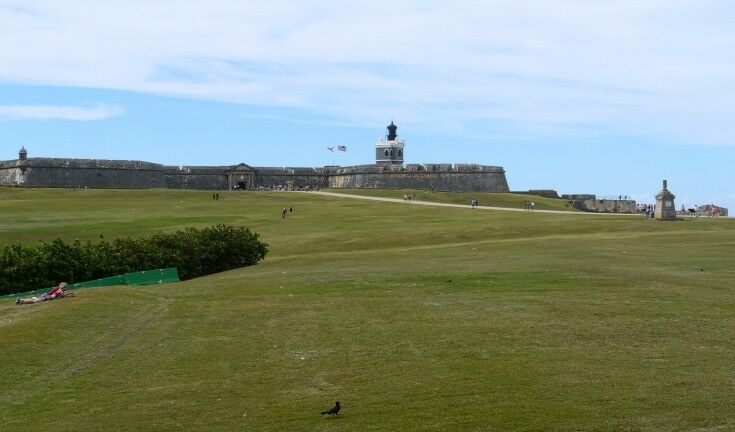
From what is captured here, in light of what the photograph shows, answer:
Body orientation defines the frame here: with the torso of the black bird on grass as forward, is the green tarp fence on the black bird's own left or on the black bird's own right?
on the black bird's own left

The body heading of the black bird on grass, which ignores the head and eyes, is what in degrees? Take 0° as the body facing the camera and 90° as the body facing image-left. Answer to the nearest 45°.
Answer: approximately 270°

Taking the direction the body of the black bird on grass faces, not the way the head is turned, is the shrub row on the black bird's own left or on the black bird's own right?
on the black bird's own left
